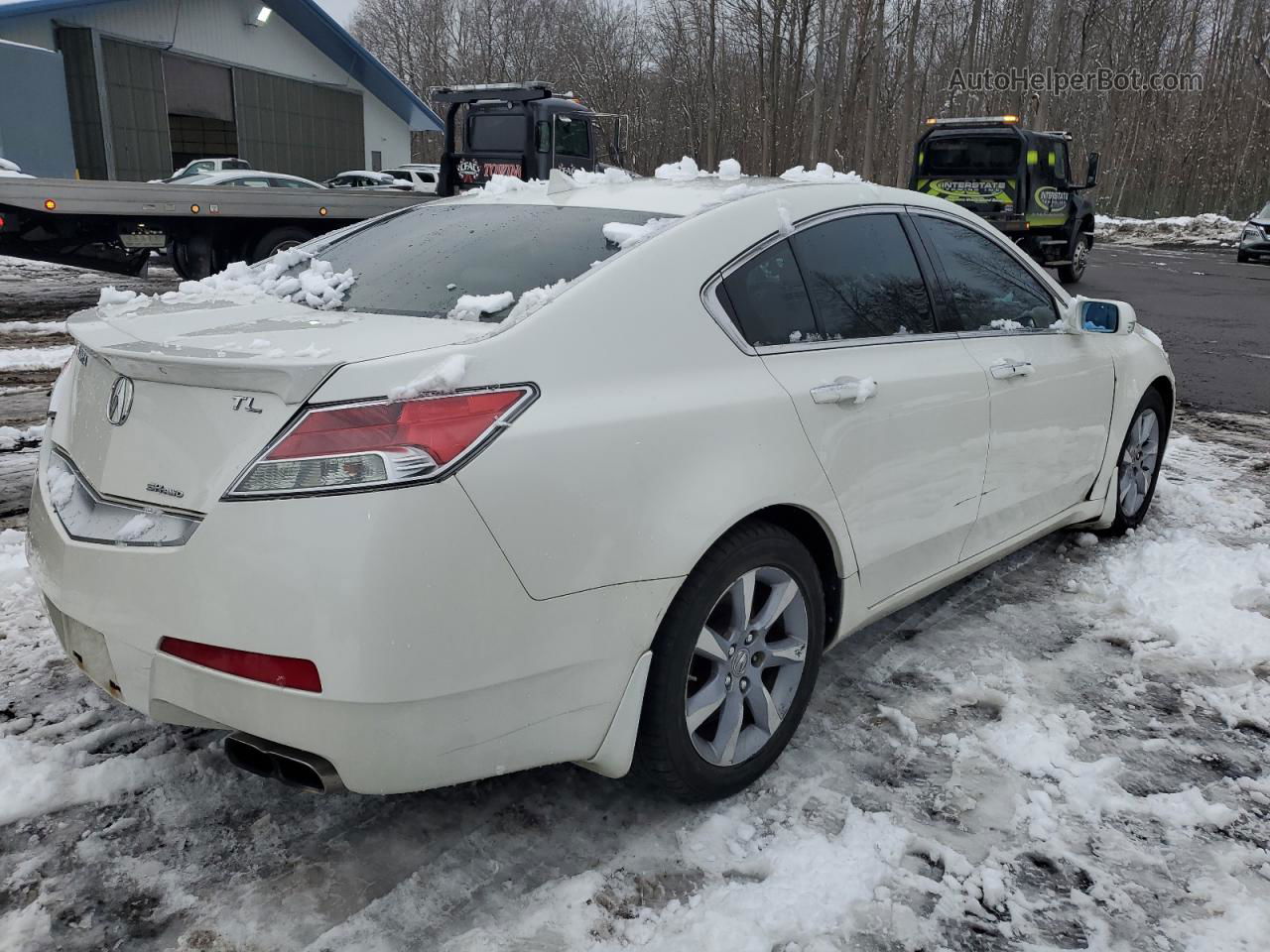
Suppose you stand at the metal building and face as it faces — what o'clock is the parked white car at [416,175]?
The parked white car is roughly at 11 o'clock from the metal building.

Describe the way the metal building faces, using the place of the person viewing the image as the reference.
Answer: facing the viewer and to the right of the viewer

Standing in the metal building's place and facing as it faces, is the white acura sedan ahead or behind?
ahead

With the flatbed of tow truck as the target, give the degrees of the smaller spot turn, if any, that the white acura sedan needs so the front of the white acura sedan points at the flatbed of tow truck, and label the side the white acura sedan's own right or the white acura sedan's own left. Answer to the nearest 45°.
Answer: approximately 90° to the white acura sedan's own left

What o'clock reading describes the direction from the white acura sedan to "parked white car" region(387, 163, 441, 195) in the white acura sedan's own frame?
The parked white car is roughly at 10 o'clock from the white acura sedan.

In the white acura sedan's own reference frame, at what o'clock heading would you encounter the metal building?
The metal building is roughly at 10 o'clock from the white acura sedan.

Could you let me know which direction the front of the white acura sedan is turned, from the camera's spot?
facing away from the viewer and to the right of the viewer

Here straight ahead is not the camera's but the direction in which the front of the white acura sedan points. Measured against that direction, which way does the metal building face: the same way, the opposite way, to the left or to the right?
to the right

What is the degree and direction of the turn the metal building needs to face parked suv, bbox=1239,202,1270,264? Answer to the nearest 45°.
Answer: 0° — it already faces it

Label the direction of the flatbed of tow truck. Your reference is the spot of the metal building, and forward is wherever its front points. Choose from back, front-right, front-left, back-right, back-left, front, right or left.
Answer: front-right

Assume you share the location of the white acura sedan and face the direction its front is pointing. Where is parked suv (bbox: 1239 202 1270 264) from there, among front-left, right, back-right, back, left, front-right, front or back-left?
front

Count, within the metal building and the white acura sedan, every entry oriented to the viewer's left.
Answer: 0
